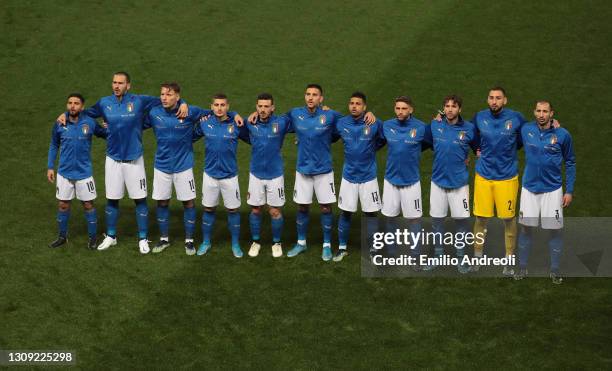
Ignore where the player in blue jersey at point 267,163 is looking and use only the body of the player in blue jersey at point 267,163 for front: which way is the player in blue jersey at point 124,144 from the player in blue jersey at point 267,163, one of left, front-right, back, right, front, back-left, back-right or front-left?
right

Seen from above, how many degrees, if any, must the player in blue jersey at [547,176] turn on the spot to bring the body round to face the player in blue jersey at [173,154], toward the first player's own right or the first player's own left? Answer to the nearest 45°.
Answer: approximately 90° to the first player's own right

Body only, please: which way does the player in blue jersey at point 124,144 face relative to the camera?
toward the camera

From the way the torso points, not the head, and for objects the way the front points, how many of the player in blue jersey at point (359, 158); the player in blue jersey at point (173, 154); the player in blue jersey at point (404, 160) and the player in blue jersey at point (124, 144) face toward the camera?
4

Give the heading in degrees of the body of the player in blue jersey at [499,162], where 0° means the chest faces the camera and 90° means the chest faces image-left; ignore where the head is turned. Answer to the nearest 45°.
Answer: approximately 0°

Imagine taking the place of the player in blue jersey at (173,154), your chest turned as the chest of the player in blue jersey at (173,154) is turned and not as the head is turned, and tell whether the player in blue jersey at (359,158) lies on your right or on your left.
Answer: on your left

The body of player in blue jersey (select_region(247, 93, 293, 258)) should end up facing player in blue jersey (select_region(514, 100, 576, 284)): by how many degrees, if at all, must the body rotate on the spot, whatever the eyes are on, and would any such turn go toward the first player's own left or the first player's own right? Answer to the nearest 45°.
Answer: approximately 90° to the first player's own left

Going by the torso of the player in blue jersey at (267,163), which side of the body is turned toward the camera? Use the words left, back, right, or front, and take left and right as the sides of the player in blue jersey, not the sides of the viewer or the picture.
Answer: front

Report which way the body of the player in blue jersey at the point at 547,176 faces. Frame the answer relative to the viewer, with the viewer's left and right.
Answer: facing the viewer

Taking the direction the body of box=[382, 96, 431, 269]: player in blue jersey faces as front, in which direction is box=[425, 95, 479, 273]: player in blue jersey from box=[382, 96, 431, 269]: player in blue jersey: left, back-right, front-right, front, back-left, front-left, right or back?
left

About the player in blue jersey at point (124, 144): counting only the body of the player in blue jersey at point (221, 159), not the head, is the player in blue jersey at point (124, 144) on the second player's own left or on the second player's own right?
on the second player's own right

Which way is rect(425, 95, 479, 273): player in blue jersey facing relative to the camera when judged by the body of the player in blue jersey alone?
toward the camera
